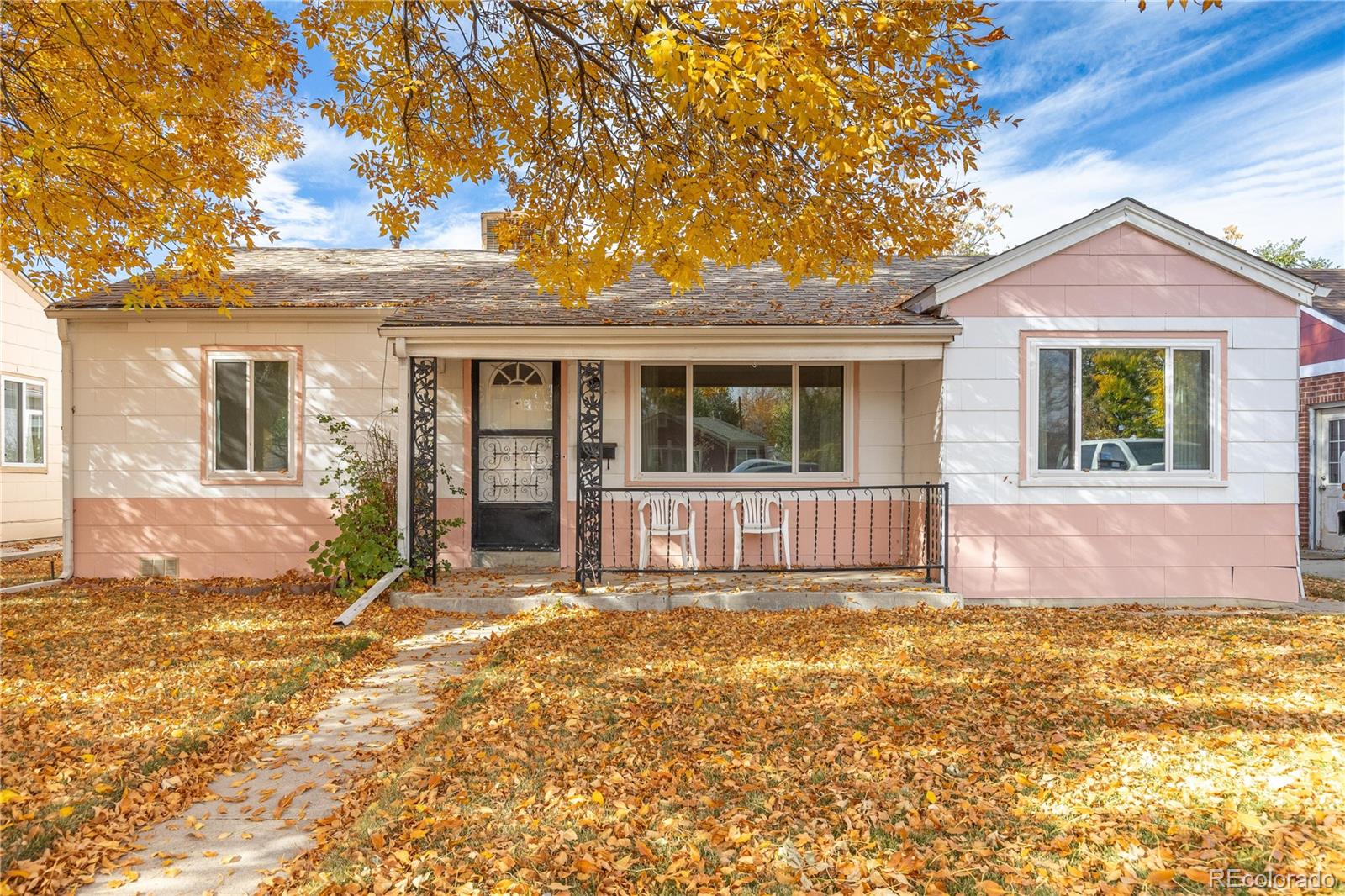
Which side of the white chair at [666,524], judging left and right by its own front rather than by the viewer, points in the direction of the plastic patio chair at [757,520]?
left

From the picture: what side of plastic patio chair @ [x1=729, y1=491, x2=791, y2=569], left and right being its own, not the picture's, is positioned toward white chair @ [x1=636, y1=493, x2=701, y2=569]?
right

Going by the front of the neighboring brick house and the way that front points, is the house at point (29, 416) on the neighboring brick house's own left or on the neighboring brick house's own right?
on the neighboring brick house's own right

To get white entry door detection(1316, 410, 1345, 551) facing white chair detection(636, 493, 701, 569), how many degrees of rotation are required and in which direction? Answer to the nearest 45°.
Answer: approximately 45° to its right

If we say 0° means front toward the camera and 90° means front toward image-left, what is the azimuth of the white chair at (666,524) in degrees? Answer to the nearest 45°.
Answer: approximately 0°

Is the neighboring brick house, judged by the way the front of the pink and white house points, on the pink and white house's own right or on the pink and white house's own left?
on the pink and white house's own left
